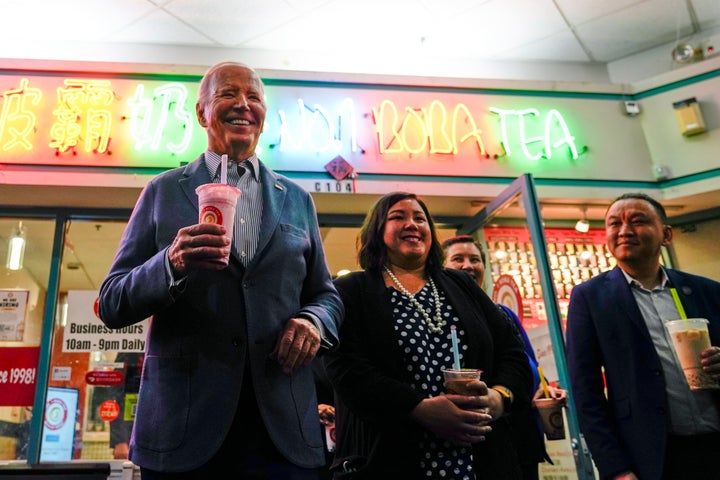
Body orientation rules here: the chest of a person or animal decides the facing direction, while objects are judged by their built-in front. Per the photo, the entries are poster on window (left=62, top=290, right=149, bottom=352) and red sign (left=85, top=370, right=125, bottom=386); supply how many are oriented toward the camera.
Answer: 2

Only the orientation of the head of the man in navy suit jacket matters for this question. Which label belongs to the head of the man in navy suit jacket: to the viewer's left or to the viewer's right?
to the viewer's left

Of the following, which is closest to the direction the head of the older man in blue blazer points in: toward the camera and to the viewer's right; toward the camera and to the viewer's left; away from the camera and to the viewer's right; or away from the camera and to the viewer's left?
toward the camera and to the viewer's right

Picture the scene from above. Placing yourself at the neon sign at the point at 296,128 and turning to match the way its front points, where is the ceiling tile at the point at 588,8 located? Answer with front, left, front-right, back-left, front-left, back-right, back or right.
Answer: left

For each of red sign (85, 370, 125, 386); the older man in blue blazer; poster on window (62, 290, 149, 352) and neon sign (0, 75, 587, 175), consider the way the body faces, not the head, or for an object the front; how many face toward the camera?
4

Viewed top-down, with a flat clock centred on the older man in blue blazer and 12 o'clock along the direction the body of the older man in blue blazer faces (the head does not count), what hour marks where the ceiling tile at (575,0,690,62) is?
The ceiling tile is roughly at 8 o'clock from the older man in blue blazer.

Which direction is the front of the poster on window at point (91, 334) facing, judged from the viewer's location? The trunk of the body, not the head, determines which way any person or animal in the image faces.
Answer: facing the viewer

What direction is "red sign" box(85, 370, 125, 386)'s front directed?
toward the camera

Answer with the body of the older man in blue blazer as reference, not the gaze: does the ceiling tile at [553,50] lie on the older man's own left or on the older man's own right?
on the older man's own left

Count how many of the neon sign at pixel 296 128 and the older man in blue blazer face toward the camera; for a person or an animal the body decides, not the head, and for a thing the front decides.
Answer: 2
